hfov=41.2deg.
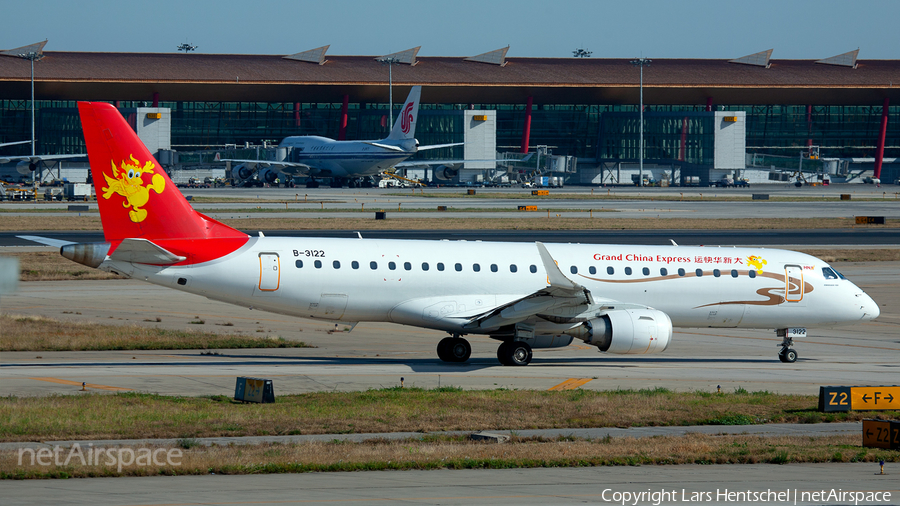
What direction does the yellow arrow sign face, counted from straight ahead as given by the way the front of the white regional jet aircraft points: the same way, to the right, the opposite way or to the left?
to the right

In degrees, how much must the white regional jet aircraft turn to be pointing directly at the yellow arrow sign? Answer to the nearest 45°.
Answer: approximately 45° to its right

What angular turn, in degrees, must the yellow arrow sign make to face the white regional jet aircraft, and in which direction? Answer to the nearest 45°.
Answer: approximately 90° to its right

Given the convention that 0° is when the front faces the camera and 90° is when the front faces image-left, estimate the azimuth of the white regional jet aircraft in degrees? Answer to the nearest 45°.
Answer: approximately 270°

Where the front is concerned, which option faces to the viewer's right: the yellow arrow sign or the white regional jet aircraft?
the white regional jet aircraft

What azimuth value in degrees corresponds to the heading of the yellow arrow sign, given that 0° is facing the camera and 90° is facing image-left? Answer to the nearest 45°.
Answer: approximately 0°

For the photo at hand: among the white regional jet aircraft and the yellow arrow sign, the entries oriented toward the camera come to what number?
1
